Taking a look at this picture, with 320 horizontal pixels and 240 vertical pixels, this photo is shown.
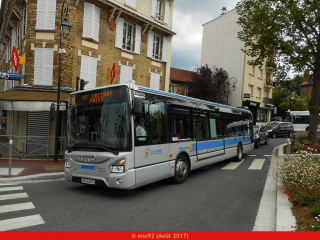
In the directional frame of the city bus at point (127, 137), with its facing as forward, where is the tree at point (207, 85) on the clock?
The tree is roughly at 5 o'clock from the city bus.

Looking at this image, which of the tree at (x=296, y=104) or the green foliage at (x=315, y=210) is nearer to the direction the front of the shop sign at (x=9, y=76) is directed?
the green foliage

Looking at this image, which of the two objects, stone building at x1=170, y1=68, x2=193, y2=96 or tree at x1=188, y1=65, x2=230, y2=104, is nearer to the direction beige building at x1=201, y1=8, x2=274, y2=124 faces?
the tree

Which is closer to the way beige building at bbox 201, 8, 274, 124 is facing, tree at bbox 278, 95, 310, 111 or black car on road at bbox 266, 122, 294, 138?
the black car on road

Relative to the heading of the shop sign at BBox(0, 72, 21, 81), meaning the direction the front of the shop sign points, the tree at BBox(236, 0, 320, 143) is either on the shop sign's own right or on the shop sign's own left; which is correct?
on the shop sign's own left

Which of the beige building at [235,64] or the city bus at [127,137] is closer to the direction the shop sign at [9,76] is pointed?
the city bus

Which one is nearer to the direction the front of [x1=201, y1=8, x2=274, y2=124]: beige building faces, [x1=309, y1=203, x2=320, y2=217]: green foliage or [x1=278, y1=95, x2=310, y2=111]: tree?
the green foliage
